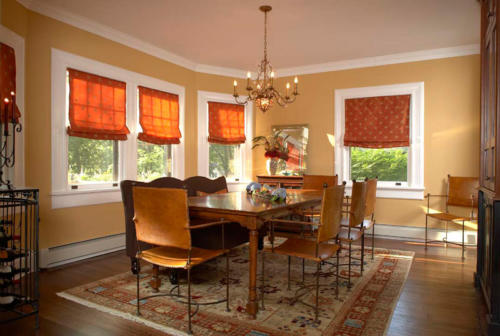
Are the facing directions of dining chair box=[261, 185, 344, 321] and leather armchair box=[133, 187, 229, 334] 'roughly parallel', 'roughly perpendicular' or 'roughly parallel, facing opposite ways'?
roughly perpendicular

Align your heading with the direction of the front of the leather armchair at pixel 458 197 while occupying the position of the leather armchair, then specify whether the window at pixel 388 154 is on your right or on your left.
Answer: on your right

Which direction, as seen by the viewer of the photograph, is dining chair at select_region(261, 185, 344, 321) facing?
facing away from the viewer and to the left of the viewer

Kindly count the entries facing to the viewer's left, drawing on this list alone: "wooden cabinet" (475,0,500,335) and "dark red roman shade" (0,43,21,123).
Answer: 1

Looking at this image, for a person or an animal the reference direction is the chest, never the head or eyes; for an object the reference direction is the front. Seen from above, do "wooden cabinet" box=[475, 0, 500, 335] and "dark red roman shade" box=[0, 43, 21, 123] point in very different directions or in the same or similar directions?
very different directions

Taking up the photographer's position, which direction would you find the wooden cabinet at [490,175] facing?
facing to the left of the viewer

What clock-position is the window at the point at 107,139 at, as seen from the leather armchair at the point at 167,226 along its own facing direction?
The window is roughly at 10 o'clock from the leather armchair.

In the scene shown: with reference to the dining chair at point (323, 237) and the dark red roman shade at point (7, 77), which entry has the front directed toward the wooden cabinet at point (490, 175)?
the dark red roman shade

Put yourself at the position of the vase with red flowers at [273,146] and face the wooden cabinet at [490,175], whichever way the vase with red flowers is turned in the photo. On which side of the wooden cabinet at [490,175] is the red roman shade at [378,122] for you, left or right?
left

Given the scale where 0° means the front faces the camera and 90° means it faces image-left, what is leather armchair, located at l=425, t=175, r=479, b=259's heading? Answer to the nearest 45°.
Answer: approximately 45°
